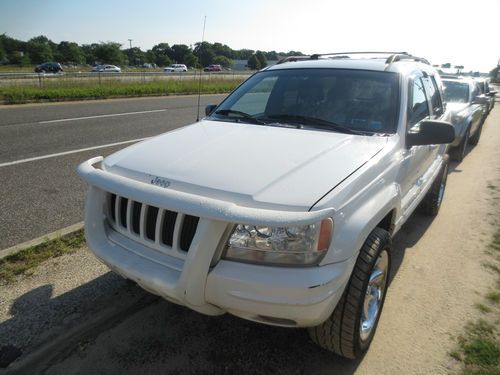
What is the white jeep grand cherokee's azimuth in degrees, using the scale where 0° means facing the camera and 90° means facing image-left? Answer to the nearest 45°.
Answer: approximately 45°

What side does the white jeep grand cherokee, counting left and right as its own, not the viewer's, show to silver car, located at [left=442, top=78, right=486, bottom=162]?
back
